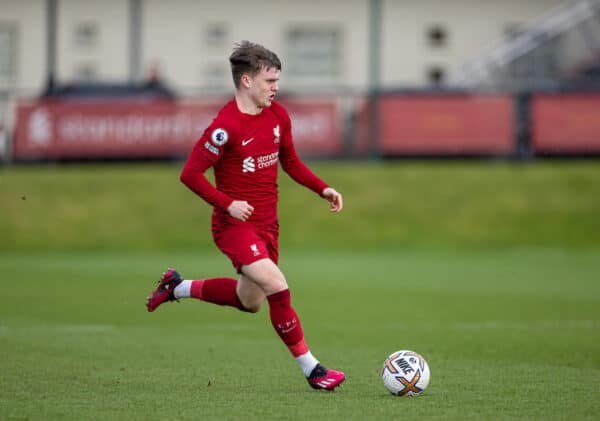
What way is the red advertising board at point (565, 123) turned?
toward the camera

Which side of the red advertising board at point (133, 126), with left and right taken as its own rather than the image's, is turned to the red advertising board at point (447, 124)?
left

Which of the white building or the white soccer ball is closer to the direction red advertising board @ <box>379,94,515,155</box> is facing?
the white soccer ball

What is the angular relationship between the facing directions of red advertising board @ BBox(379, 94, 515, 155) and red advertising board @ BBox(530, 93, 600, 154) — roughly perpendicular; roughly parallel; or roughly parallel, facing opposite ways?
roughly parallel

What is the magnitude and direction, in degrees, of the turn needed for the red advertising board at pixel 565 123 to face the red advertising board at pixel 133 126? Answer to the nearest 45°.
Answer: approximately 90° to its right

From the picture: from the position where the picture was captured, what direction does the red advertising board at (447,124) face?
facing the viewer

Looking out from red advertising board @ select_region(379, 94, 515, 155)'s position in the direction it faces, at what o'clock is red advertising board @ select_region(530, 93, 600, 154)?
red advertising board @ select_region(530, 93, 600, 154) is roughly at 9 o'clock from red advertising board @ select_region(379, 94, 515, 155).

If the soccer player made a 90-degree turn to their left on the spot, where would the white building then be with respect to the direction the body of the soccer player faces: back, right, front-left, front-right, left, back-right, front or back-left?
front-left

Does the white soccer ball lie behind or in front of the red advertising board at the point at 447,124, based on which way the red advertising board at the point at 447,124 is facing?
in front

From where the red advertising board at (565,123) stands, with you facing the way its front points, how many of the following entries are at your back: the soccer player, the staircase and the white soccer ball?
1

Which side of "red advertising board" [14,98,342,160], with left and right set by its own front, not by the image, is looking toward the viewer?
front

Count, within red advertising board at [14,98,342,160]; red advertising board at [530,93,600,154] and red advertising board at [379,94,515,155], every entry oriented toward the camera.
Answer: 3

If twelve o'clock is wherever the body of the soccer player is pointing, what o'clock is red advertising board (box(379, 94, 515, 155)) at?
The red advertising board is roughly at 8 o'clock from the soccer player.

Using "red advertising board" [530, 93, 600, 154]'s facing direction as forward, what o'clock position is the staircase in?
The staircase is roughly at 6 o'clock from the red advertising board.

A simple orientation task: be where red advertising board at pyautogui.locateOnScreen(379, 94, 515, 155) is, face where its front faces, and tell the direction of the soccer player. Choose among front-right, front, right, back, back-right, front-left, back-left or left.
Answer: front

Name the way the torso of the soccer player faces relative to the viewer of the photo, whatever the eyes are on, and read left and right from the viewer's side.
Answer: facing the viewer and to the right of the viewer

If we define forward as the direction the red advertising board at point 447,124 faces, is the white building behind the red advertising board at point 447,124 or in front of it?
behind
